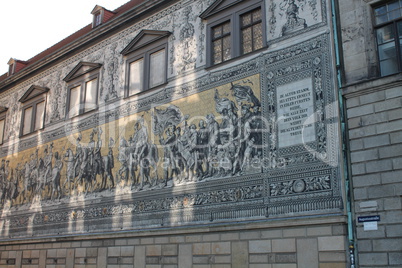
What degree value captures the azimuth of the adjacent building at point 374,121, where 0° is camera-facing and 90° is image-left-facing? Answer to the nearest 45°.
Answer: approximately 45°

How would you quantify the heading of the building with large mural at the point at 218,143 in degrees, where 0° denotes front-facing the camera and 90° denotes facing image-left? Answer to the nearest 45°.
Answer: approximately 45°
